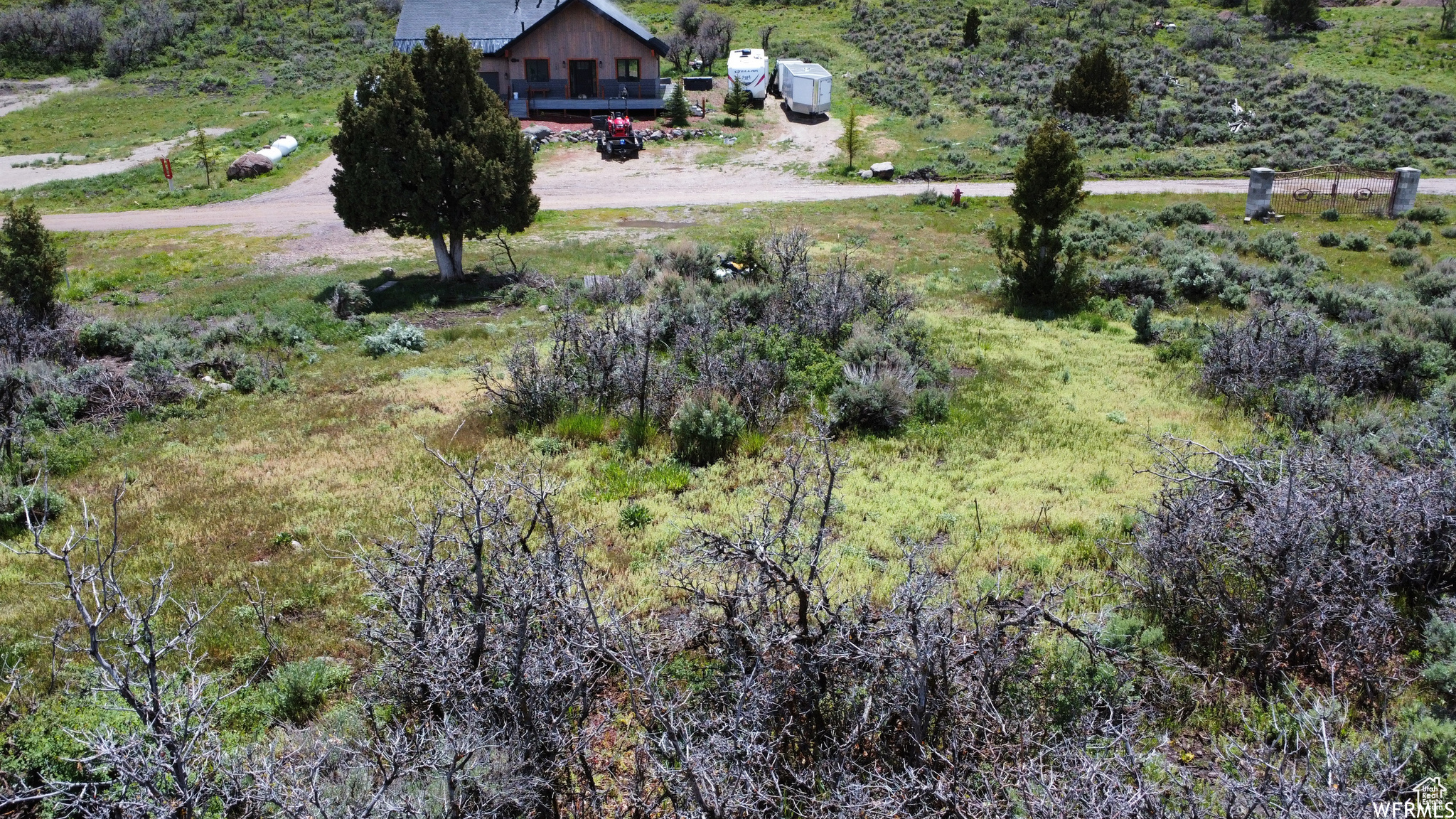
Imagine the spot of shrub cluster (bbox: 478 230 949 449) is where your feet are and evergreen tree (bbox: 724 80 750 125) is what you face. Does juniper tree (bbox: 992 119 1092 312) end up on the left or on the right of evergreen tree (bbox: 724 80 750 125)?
right

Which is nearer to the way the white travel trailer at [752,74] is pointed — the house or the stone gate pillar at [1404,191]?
the stone gate pillar

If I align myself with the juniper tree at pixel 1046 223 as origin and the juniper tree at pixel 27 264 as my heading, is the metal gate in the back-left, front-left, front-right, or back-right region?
back-right

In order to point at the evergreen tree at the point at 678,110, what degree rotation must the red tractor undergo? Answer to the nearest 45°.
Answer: approximately 135° to its left

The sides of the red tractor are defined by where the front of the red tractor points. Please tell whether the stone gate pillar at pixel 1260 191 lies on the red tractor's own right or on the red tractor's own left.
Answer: on the red tractor's own left

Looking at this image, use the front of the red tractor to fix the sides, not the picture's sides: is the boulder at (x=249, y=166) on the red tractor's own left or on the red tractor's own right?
on the red tractor's own right

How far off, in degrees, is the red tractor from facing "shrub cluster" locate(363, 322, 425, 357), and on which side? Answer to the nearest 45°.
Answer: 0° — it already faces it

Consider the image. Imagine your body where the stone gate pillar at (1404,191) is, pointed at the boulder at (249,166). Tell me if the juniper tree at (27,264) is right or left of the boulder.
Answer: left

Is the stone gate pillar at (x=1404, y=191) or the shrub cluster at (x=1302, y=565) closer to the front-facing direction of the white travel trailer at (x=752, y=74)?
the shrub cluster
